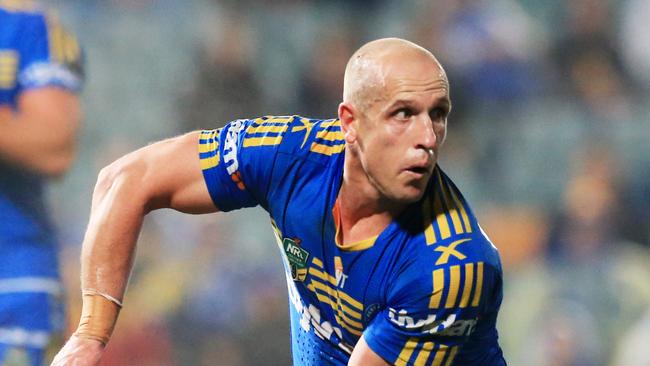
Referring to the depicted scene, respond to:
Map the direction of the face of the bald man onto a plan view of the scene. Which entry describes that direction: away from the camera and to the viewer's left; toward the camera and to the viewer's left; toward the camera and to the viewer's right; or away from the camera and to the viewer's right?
toward the camera and to the viewer's right

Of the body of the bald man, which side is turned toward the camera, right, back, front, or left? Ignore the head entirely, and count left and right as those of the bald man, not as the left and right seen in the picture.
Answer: front

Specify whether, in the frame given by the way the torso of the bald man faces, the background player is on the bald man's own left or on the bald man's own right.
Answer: on the bald man's own right
